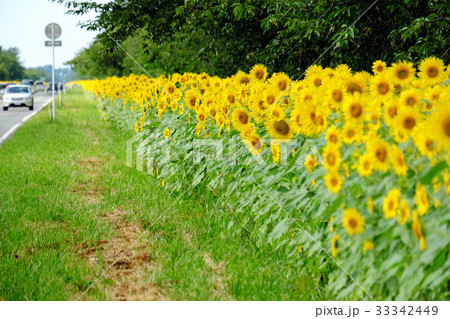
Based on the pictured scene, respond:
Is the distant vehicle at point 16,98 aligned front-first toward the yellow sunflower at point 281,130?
yes

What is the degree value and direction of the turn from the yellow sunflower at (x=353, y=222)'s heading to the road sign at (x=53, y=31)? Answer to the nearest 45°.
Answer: approximately 135° to its right

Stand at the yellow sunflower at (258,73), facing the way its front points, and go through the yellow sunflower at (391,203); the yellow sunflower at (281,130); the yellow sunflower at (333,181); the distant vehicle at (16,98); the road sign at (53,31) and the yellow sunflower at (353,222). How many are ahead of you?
4

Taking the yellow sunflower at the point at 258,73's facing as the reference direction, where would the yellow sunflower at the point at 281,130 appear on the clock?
the yellow sunflower at the point at 281,130 is roughly at 12 o'clock from the yellow sunflower at the point at 258,73.

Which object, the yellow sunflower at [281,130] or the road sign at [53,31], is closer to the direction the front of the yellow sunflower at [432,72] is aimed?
the yellow sunflower

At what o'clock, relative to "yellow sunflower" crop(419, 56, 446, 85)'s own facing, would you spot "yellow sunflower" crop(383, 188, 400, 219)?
"yellow sunflower" crop(383, 188, 400, 219) is roughly at 12 o'clock from "yellow sunflower" crop(419, 56, 446, 85).

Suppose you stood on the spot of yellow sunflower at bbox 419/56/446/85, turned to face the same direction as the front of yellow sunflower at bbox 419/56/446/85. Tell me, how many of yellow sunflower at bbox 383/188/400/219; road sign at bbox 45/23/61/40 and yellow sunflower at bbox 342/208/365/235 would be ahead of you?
2

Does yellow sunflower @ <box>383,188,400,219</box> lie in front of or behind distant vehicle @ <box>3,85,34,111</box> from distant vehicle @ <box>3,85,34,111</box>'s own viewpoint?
in front

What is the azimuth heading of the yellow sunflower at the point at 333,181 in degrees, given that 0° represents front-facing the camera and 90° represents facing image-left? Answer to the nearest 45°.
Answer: approximately 0°
